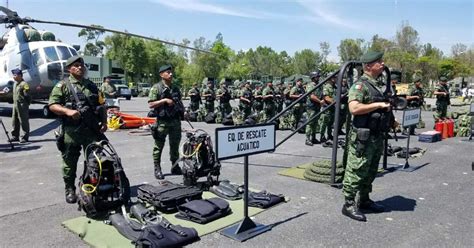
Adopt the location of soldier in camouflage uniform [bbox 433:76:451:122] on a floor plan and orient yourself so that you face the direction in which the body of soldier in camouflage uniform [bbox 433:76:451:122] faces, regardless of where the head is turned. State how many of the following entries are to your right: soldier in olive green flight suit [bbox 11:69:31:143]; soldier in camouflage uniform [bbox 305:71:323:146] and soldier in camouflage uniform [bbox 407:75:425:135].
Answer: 3

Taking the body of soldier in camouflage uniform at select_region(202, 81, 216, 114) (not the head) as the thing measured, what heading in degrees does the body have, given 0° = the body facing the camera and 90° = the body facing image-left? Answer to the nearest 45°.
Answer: approximately 315°

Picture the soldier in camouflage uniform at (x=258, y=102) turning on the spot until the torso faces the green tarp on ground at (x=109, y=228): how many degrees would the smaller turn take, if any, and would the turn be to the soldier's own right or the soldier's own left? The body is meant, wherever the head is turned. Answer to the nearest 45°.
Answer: approximately 45° to the soldier's own right

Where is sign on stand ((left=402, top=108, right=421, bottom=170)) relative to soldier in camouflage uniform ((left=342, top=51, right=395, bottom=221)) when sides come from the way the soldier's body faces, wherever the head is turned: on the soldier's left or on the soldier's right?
on the soldier's left

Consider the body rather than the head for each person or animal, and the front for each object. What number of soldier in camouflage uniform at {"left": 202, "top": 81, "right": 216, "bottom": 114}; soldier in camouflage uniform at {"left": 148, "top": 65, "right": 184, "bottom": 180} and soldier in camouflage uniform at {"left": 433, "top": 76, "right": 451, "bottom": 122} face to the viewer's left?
0

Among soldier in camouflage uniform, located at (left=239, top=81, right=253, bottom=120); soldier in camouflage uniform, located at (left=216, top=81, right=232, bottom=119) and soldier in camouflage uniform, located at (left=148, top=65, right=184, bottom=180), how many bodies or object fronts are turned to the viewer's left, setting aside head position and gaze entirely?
0

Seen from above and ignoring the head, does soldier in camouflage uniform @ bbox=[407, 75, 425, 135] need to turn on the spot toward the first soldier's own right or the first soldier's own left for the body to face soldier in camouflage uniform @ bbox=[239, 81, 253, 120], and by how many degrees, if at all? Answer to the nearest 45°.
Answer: approximately 135° to the first soldier's own right

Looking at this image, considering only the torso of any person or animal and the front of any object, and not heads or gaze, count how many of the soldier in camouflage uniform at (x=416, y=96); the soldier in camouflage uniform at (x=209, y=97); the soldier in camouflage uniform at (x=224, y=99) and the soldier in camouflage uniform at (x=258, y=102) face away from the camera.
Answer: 0

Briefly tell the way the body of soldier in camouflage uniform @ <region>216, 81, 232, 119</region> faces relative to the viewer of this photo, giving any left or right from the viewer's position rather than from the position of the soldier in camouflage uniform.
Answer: facing the viewer and to the right of the viewer

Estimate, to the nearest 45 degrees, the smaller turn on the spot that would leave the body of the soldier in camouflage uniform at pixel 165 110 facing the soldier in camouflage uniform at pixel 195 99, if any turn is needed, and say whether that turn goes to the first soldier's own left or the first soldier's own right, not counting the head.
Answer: approximately 135° to the first soldier's own left

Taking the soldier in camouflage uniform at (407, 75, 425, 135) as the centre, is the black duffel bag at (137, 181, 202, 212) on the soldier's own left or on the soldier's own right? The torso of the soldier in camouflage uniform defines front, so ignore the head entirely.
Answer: on the soldier's own right

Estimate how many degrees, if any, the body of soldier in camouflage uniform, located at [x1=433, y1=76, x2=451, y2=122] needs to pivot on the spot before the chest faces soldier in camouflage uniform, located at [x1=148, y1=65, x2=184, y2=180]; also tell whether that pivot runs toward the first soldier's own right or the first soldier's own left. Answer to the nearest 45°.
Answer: approximately 90° to the first soldier's own right
